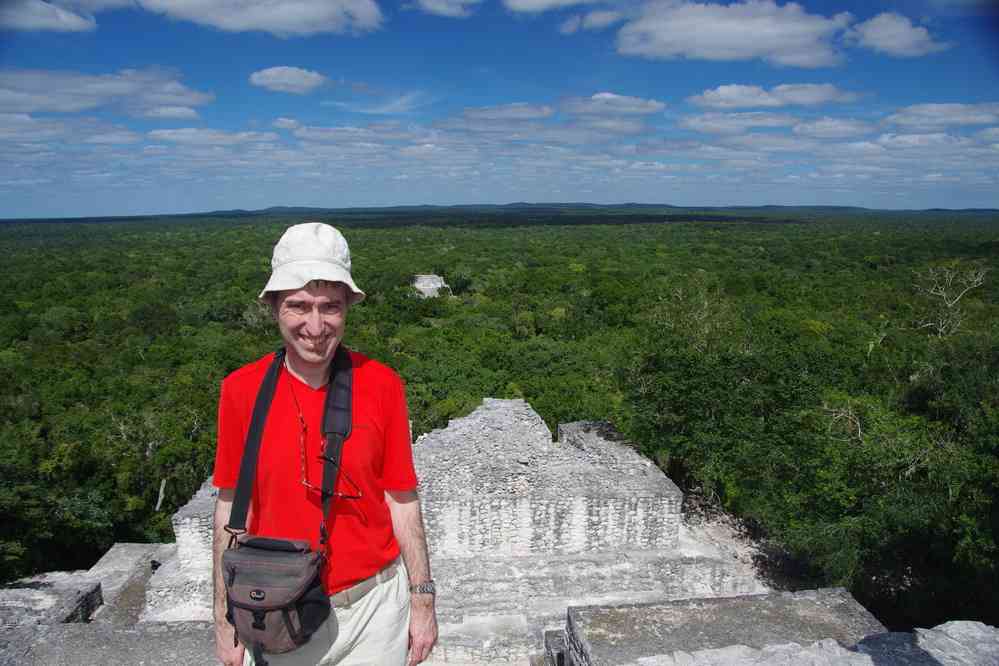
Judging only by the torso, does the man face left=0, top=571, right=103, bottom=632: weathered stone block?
no

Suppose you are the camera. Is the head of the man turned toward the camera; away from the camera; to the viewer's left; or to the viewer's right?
toward the camera

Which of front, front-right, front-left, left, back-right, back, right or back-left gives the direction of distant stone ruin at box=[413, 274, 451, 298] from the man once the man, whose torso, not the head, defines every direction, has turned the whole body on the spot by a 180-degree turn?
front

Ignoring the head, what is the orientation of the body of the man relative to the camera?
toward the camera

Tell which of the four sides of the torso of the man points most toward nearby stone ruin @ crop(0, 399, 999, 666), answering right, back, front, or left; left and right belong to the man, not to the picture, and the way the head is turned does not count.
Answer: back
